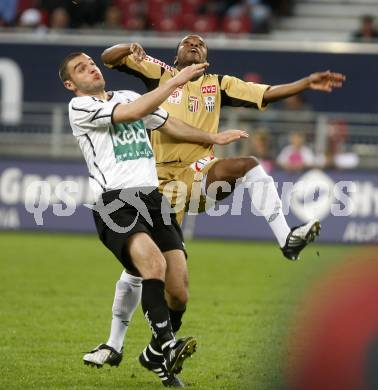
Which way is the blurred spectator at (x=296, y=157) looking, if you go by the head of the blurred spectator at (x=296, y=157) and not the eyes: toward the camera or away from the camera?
toward the camera

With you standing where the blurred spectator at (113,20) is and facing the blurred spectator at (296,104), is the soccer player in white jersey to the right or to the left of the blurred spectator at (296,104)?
right

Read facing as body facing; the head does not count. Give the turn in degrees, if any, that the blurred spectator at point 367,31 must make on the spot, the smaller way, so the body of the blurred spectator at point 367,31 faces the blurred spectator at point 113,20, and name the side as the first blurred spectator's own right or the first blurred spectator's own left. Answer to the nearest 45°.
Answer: approximately 90° to the first blurred spectator's own right

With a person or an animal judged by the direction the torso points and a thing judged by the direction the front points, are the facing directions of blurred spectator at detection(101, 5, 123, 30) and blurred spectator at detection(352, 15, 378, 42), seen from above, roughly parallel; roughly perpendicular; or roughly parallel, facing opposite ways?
roughly parallel

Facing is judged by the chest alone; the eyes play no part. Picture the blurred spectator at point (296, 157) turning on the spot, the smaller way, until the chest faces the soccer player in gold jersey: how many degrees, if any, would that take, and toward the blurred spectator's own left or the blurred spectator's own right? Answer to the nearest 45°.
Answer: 0° — they already face them

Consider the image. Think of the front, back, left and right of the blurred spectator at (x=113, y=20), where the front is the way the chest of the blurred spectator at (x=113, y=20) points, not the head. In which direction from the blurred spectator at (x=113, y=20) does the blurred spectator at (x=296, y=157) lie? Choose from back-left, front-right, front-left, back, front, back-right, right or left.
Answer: front-left

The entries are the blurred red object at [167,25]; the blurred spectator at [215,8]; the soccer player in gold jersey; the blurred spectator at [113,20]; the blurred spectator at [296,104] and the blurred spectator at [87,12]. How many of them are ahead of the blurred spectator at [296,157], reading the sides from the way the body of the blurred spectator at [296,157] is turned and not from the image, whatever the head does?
1

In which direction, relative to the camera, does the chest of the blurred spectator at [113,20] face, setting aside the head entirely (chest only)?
toward the camera

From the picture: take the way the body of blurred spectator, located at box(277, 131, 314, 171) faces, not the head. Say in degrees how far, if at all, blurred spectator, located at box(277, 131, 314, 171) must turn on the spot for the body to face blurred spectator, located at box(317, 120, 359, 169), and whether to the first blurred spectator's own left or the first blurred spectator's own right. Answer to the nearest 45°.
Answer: approximately 90° to the first blurred spectator's own left

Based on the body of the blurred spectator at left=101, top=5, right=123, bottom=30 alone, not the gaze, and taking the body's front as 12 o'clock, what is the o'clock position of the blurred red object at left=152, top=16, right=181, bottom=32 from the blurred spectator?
The blurred red object is roughly at 8 o'clock from the blurred spectator.

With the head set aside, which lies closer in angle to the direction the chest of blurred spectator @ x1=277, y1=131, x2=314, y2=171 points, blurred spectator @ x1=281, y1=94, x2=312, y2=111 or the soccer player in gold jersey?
the soccer player in gold jersey

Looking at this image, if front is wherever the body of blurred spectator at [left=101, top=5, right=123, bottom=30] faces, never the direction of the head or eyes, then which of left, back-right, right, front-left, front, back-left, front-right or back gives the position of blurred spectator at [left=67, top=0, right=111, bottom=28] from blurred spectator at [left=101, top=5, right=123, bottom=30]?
back-right

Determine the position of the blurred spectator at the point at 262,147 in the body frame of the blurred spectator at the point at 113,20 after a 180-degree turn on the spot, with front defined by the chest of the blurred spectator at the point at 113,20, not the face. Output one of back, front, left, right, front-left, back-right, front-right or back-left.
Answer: back-right

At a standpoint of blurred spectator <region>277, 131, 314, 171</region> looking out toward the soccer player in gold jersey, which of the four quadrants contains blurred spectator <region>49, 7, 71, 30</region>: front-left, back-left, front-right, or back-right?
back-right

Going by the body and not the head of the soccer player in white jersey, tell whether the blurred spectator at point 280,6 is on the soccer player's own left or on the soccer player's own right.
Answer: on the soccer player's own left

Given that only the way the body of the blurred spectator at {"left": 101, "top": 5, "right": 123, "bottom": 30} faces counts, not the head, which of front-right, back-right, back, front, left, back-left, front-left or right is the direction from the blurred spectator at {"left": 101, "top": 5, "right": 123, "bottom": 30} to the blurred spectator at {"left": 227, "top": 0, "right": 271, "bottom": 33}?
left

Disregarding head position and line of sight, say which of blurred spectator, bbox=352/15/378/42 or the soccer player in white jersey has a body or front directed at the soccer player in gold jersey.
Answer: the blurred spectator

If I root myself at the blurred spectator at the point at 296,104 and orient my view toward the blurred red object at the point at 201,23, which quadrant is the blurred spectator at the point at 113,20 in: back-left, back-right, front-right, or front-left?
front-left

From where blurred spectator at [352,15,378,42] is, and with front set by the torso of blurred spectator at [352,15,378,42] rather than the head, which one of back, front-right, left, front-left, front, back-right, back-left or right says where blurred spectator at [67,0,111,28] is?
right

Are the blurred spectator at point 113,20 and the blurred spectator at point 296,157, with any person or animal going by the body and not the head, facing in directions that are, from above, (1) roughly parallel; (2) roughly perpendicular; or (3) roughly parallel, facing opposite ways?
roughly parallel

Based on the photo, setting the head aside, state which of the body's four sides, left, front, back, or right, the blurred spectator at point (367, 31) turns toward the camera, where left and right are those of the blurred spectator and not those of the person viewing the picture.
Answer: front

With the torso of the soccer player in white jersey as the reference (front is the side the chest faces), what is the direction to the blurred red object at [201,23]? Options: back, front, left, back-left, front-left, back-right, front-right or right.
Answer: back-left
